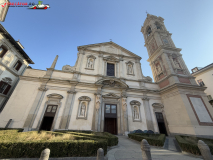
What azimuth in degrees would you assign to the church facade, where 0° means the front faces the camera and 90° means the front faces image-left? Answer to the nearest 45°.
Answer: approximately 0°

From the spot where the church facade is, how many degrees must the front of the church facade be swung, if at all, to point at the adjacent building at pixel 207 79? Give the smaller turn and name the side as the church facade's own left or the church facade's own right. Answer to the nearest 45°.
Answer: approximately 90° to the church facade's own left

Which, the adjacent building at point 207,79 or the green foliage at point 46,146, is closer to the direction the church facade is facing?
the green foliage

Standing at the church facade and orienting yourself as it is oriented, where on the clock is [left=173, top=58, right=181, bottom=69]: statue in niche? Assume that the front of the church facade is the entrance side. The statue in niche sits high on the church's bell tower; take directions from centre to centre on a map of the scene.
The statue in niche is roughly at 9 o'clock from the church facade.

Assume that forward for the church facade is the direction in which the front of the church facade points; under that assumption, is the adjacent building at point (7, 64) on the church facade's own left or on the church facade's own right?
on the church facade's own right
